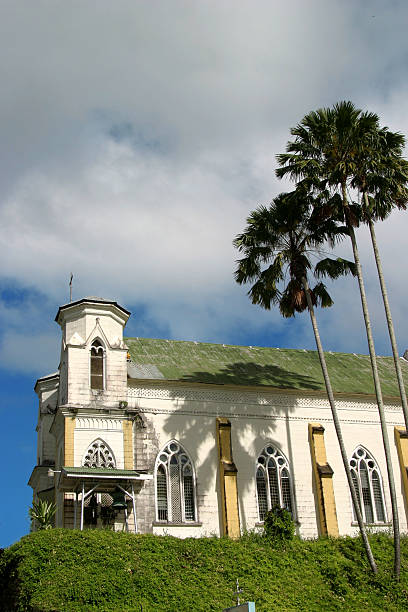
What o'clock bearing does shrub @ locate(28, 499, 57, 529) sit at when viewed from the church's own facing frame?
The shrub is roughly at 11 o'clock from the church.

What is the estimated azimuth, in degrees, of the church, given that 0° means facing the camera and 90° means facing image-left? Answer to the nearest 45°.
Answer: approximately 90°

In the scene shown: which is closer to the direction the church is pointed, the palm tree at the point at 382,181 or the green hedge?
the green hedge
